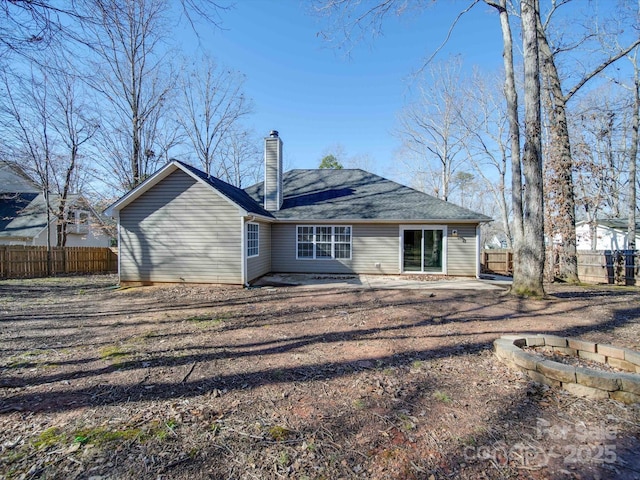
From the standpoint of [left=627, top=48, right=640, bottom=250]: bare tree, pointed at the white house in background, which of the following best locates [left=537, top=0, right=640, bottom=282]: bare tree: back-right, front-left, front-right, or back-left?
back-left

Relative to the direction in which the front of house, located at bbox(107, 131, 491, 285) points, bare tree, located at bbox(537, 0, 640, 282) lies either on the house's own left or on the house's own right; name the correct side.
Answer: on the house's own right

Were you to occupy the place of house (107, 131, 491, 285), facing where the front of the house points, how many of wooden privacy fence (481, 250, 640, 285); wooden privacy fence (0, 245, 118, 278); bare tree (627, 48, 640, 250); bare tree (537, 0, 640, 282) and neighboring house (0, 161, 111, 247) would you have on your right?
3

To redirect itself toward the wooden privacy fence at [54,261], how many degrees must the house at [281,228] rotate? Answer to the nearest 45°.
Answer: approximately 90° to its left

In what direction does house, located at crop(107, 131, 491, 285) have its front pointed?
away from the camera

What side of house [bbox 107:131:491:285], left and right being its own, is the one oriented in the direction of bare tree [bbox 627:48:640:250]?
right

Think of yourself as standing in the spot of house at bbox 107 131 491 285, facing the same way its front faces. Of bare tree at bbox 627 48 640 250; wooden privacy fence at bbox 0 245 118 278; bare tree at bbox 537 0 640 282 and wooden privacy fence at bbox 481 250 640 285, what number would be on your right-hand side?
3

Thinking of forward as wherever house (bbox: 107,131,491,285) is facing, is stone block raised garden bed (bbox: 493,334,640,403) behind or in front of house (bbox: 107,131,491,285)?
behind

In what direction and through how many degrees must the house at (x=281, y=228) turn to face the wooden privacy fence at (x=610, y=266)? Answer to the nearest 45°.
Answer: approximately 90° to its right

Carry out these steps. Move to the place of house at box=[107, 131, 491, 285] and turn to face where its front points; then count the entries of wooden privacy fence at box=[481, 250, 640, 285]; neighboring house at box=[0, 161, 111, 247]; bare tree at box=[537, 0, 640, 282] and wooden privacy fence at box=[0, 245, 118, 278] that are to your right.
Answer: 2

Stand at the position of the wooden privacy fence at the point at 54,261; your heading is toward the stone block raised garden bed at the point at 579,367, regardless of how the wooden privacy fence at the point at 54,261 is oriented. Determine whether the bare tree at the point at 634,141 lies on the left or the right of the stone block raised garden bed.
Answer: left

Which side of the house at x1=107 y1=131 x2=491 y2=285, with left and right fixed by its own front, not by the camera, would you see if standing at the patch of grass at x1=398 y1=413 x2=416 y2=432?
back
